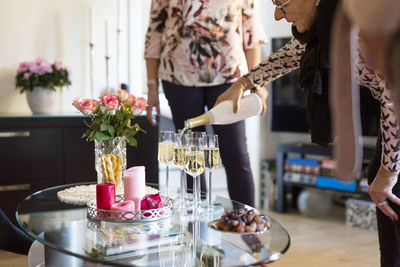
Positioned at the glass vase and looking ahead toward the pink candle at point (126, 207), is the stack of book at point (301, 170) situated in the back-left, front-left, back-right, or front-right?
back-left

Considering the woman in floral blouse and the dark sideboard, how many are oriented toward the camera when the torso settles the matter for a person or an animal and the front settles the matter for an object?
2

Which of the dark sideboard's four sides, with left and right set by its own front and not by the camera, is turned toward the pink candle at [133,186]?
front

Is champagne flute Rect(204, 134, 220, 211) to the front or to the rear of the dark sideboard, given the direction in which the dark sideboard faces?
to the front

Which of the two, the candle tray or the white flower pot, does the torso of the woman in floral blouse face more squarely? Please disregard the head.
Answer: the candle tray

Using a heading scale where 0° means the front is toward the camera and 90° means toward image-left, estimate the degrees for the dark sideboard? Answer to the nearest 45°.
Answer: approximately 0°

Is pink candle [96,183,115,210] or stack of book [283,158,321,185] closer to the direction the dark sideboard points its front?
the pink candle

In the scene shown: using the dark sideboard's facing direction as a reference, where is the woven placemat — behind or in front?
in front
